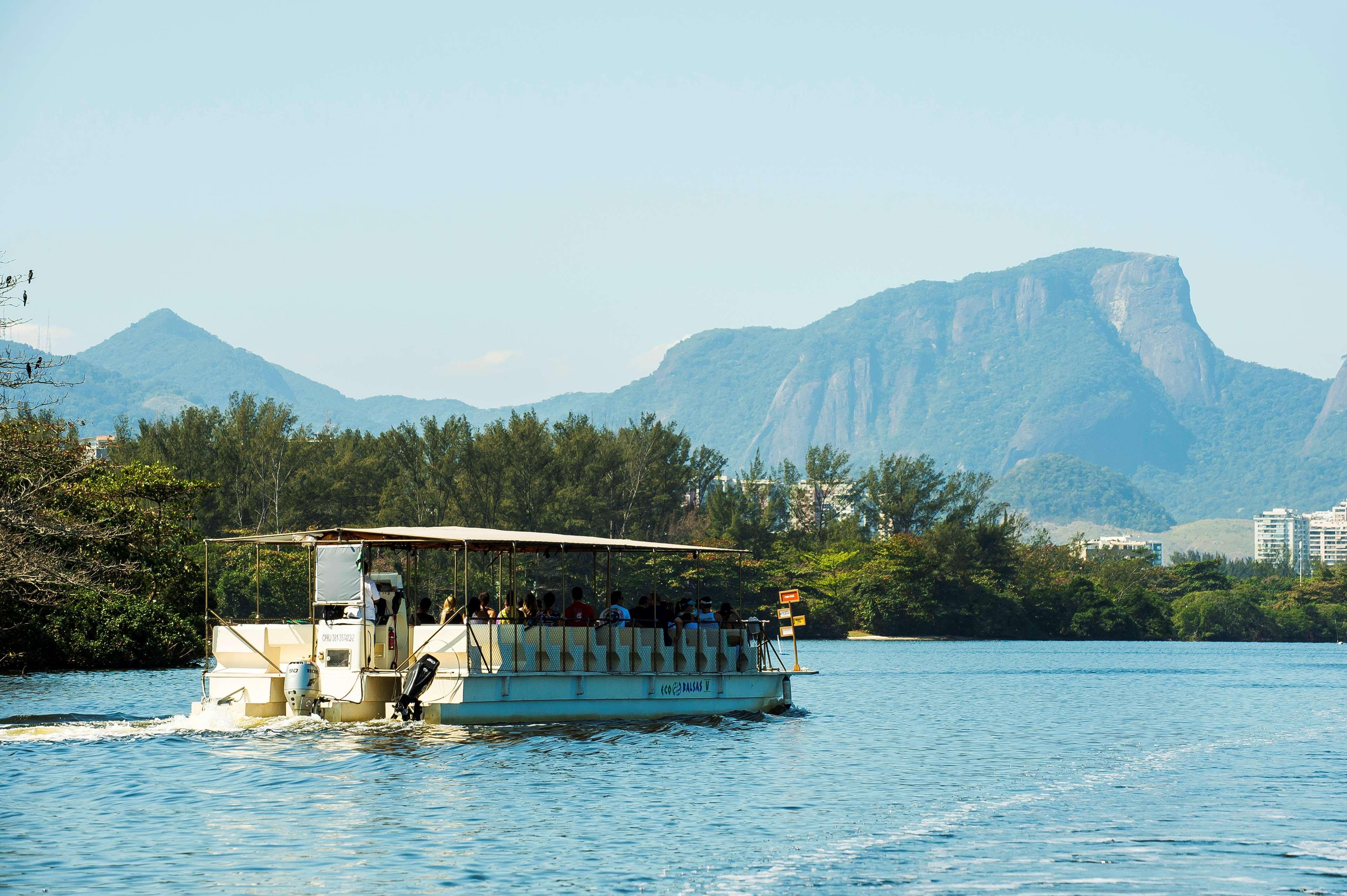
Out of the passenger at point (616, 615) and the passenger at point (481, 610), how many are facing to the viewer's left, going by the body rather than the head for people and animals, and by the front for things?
0

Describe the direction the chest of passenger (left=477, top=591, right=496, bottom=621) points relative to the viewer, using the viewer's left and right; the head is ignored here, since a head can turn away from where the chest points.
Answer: facing away from the viewer and to the right of the viewer

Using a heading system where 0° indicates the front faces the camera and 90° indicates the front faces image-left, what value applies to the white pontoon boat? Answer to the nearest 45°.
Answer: approximately 225°

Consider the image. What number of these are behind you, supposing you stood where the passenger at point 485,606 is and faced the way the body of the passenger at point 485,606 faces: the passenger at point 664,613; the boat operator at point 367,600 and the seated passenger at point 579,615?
1

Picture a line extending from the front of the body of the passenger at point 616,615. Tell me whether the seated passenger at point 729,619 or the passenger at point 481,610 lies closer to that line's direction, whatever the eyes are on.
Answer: the seated passenger

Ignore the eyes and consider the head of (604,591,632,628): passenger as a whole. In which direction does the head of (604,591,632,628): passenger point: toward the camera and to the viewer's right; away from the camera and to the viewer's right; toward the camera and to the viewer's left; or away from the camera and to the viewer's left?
away from the camera and to the viewer's right

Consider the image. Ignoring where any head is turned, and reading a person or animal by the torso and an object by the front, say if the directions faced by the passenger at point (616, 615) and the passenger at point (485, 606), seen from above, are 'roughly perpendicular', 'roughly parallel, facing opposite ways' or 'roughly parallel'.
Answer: roughly parallel

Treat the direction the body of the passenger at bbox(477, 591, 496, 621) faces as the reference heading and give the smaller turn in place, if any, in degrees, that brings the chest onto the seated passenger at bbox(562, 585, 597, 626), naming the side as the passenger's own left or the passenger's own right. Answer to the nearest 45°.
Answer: approximately 45° to the passenger's own right

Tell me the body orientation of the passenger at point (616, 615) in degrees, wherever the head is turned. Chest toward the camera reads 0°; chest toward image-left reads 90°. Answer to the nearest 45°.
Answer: approximately 225°

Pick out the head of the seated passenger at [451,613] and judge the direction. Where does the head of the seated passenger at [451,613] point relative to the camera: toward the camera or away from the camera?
away from the camera

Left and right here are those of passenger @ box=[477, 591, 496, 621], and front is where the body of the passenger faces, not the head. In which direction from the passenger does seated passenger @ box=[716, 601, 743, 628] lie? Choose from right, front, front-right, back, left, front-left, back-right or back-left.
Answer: front

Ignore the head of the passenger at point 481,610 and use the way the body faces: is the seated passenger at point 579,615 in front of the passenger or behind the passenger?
in front

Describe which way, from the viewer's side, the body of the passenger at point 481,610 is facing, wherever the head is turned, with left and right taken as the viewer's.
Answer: facing away from the viewer and to the right of the viewer

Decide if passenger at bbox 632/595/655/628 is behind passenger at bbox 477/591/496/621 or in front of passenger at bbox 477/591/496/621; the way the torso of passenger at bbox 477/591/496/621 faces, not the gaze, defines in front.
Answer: in front
